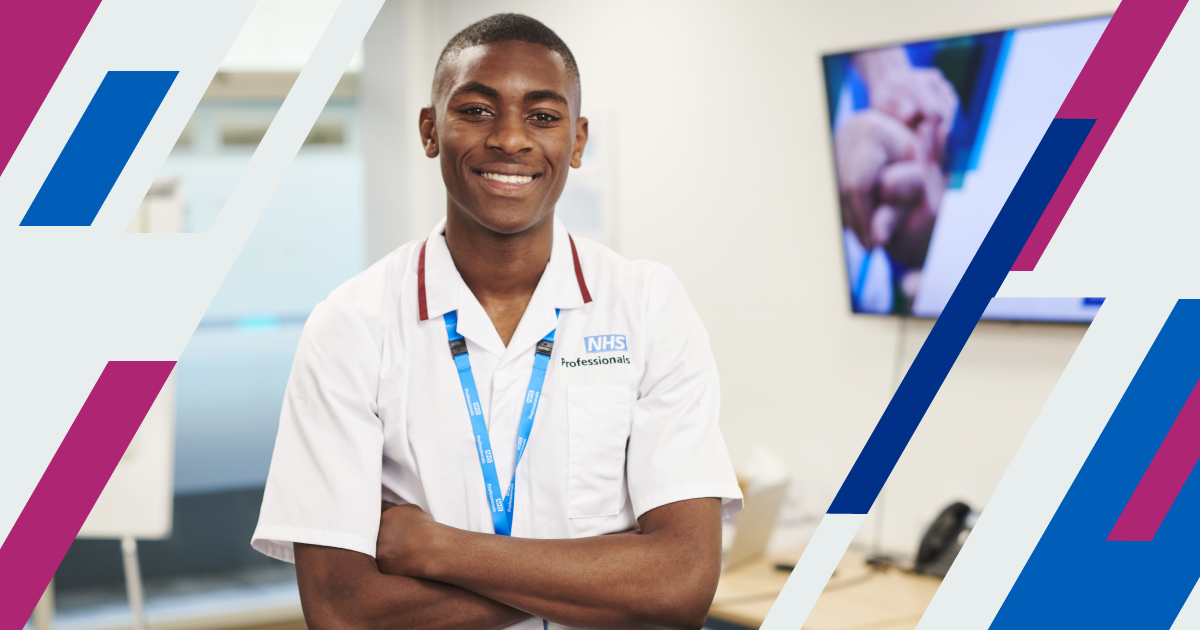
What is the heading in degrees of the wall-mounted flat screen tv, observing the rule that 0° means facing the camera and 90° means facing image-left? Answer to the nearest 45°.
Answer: approximately 45°

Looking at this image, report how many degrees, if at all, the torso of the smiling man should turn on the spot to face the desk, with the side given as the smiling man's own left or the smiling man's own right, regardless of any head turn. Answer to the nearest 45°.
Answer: approximately 135° to the smiling man's own left

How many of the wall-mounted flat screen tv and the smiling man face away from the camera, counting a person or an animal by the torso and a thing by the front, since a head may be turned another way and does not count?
0

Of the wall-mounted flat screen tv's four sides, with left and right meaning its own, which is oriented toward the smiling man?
front

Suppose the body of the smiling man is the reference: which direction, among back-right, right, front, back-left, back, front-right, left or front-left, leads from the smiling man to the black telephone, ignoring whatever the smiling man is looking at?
back-left

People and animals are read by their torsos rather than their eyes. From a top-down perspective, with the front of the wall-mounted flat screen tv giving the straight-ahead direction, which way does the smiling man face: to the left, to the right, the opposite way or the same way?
to the left

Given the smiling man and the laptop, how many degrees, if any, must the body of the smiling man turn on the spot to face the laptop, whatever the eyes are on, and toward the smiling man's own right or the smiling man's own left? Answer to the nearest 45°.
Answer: approximately 135° to the smiling man's own left
